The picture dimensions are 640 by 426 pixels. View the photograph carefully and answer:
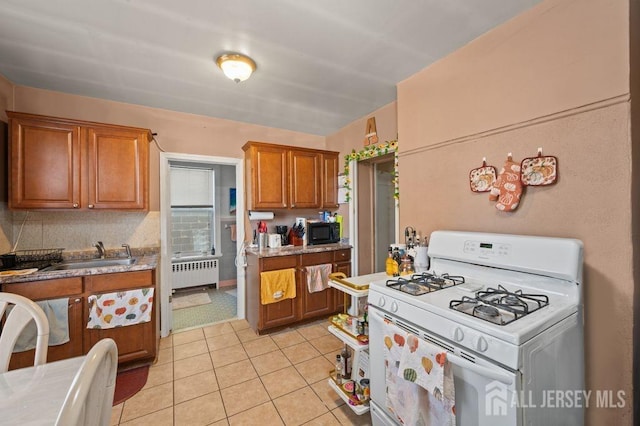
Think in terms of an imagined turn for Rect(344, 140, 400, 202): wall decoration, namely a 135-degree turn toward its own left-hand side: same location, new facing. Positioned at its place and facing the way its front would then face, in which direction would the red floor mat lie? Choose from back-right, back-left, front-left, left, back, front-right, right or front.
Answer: back-right

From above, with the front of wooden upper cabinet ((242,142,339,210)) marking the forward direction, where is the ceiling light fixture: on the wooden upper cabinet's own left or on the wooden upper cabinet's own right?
on the wooden upper cabinet's own right

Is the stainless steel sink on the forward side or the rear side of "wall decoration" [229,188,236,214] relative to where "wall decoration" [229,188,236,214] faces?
on the forward side

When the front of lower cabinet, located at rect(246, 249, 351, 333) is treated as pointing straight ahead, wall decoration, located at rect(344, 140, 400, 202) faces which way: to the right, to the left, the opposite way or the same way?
to the right

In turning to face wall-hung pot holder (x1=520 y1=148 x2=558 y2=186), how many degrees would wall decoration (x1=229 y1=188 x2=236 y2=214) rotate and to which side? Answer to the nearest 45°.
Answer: approximately 45° to its left

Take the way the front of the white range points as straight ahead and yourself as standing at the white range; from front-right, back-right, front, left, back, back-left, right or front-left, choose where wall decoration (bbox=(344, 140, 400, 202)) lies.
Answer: right

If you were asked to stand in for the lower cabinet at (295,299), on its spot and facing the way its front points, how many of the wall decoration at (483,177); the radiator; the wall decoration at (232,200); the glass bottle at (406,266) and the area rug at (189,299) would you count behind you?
3

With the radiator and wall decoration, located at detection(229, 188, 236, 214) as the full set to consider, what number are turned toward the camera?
2

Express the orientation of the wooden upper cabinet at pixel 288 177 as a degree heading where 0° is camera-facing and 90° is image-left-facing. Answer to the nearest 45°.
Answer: approximately 315°
